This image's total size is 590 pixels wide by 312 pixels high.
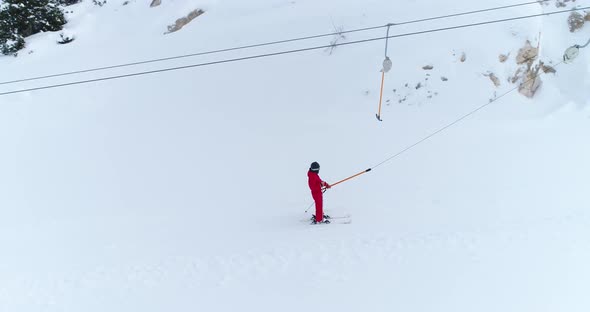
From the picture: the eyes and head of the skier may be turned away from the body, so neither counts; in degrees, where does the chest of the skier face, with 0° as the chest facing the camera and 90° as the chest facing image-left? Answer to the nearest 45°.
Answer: approximately 270°

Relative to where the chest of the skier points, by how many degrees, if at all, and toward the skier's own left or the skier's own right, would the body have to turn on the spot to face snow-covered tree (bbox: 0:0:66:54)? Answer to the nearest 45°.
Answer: approximately 135° to the skier's own left
